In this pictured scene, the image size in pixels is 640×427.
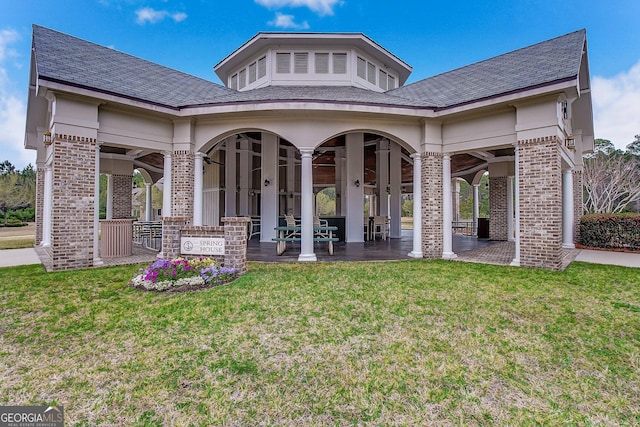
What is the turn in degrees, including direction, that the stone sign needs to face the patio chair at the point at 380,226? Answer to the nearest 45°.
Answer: approximately 135° to its left

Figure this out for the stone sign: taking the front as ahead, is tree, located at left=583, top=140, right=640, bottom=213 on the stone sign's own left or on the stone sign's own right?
on the stone sign's own left

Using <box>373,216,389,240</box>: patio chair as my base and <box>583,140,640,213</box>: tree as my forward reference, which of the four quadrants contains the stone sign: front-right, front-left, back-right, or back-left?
back-right

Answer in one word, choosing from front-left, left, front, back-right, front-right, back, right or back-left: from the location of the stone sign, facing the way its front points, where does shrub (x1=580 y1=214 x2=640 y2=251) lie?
left

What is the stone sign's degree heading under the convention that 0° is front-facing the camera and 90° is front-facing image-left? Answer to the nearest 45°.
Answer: approximately 0°
